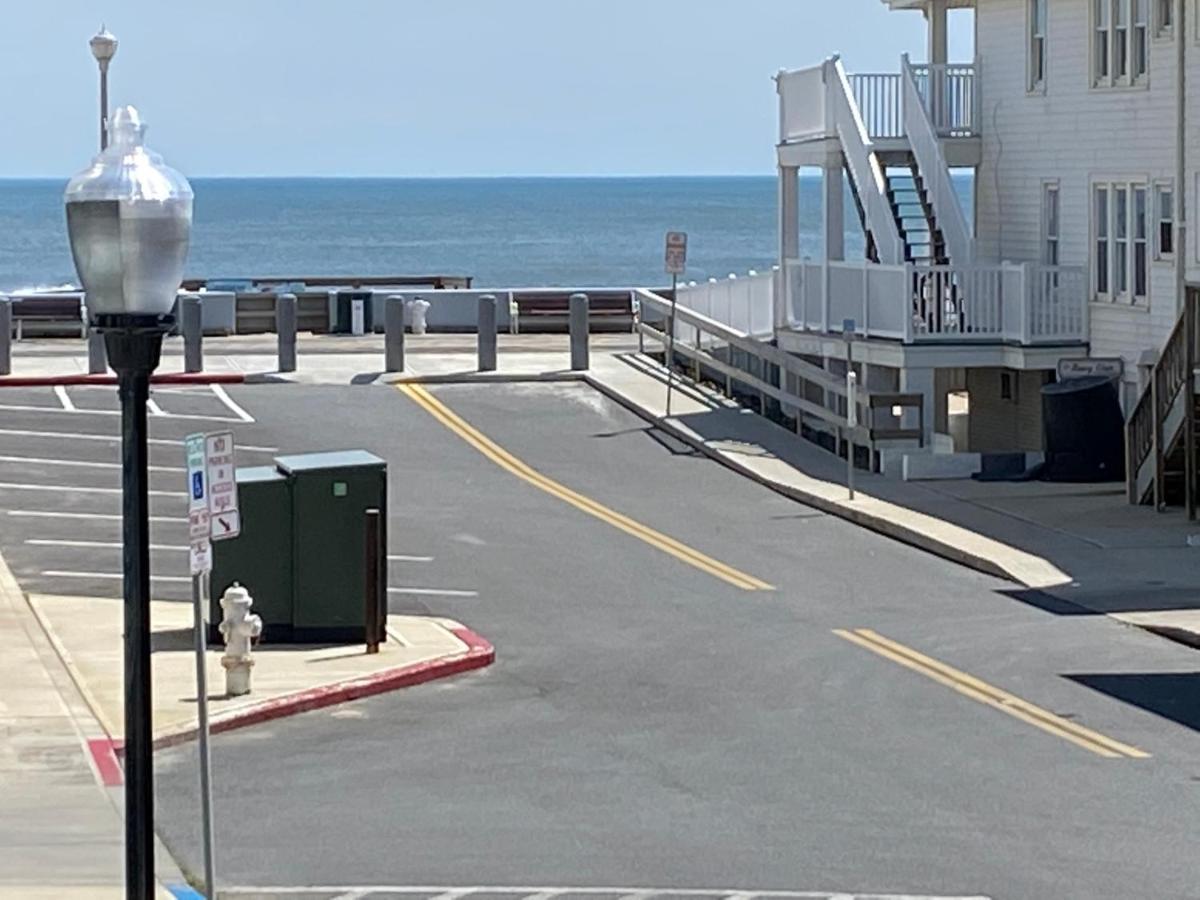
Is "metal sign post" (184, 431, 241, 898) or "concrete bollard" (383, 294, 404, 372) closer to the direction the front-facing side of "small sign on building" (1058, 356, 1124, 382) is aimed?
the metal sign post

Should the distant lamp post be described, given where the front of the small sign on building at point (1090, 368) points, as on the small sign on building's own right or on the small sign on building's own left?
on the small sign on building's own right

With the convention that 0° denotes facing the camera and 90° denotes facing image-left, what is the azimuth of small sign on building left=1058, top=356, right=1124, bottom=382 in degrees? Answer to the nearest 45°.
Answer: approximately 0°

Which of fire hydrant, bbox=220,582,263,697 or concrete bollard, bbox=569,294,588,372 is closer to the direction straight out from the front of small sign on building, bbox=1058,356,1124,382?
the fire hydrant
